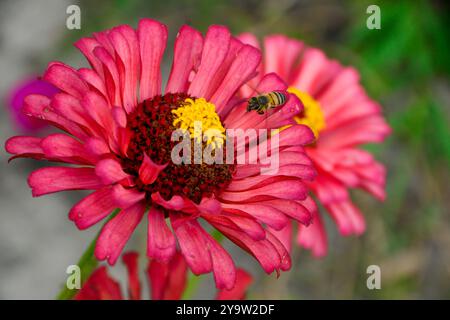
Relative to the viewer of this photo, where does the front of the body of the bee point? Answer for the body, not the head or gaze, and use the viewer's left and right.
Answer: facing to the left of the viewer

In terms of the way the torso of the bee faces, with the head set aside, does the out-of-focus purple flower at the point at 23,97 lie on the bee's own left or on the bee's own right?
on the bee's own right
